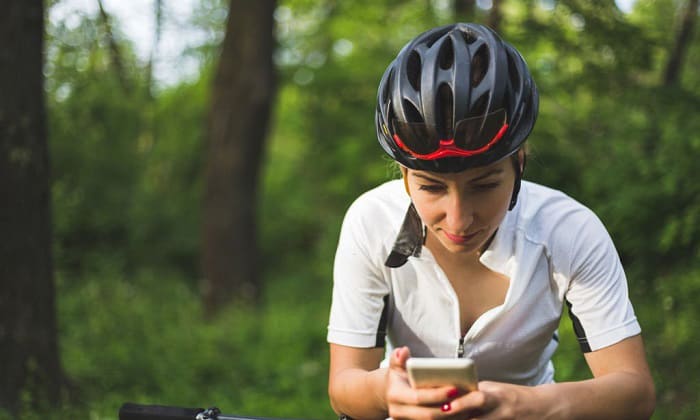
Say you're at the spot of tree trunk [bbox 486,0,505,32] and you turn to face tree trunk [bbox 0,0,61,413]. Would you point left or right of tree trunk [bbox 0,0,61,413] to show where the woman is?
left

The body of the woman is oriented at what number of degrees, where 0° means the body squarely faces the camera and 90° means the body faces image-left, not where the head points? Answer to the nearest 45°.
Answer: approximately 0°

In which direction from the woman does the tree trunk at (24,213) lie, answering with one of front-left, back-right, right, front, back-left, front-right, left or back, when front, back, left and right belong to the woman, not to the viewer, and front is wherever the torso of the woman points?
back-right

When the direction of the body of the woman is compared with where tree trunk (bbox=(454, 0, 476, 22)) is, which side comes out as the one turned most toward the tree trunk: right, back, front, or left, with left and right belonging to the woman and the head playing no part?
back

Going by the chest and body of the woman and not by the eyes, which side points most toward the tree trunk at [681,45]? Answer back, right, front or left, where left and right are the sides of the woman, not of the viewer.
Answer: back

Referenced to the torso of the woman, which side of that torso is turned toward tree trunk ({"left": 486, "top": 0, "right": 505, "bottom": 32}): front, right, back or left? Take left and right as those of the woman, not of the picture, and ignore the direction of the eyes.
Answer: back

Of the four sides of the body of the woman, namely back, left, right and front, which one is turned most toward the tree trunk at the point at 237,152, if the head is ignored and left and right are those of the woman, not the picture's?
back

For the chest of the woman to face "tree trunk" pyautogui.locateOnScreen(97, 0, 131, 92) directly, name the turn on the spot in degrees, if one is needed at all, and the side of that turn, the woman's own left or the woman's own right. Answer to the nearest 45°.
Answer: approximately 135° to the woman's own right
